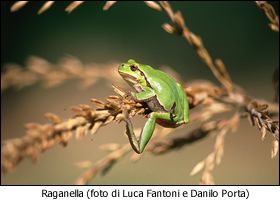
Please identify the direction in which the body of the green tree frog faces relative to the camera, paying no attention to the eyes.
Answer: to the viewer's left
